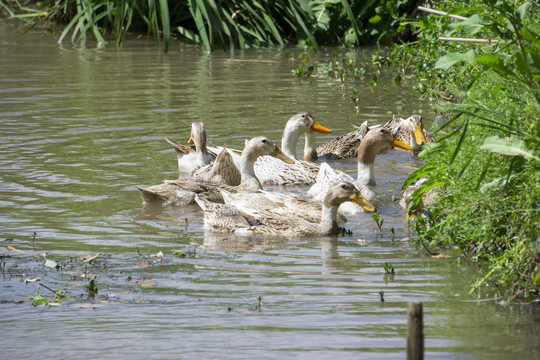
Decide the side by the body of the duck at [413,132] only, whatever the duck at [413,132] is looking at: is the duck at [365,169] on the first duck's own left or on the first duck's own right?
on the first duck's own right

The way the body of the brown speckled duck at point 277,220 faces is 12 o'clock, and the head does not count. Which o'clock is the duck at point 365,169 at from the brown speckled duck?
The duck is roughly at 10 o'clock from the brown speckled duck.

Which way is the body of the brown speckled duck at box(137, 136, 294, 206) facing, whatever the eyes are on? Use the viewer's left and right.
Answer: facing to the right of the viewer

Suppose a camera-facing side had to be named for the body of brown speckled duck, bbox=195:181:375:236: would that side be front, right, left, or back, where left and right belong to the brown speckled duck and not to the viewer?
right

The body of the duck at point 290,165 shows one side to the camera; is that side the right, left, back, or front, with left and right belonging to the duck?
right

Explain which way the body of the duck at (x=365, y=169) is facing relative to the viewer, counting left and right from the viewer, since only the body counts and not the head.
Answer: facing to the right of the viewer

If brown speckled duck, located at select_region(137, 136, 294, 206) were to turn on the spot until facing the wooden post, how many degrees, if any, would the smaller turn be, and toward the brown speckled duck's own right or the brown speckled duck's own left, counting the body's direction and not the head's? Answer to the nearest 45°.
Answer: approximately 90° to the brown speckled duck's own right
